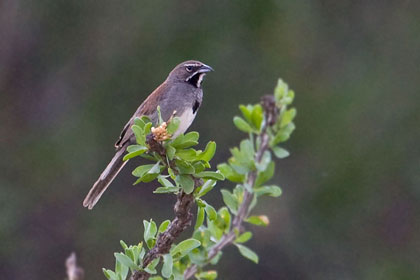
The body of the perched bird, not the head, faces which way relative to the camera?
to the viewer's right
